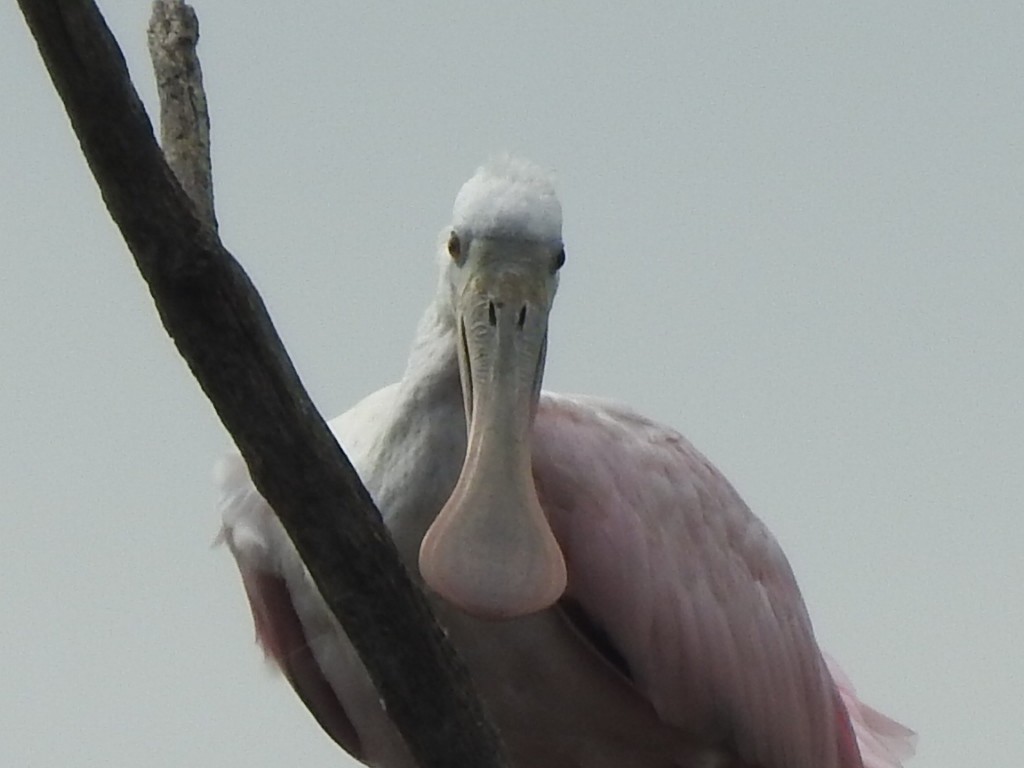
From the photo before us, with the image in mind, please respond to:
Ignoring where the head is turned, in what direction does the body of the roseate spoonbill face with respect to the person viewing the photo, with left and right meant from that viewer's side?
facing the viewer and to the left of the viewer
